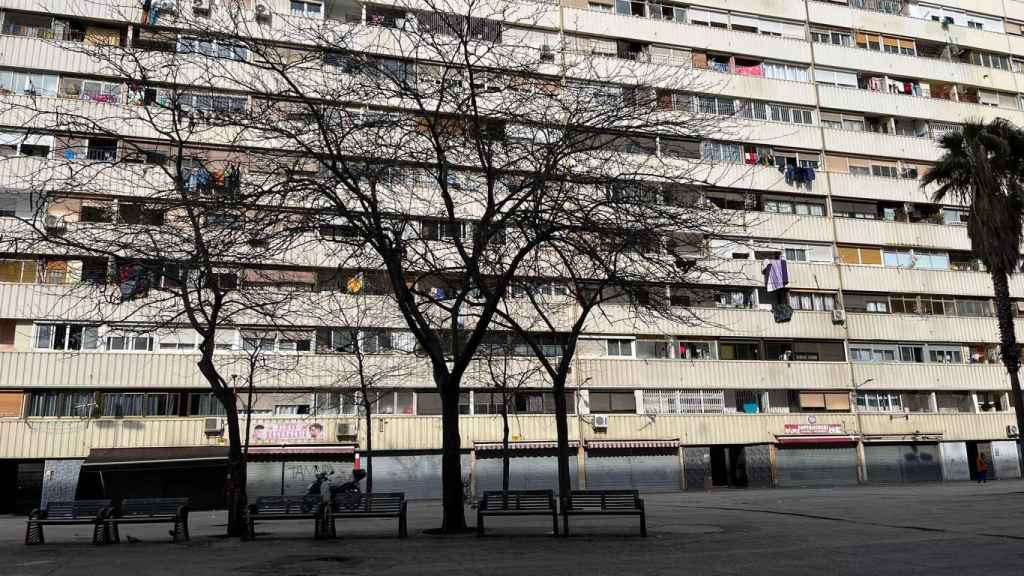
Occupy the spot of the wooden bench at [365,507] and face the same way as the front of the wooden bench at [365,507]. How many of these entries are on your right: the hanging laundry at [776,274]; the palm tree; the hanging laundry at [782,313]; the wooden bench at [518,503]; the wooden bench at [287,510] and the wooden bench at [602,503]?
1

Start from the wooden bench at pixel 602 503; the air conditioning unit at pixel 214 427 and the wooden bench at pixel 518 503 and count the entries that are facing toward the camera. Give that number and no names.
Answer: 3

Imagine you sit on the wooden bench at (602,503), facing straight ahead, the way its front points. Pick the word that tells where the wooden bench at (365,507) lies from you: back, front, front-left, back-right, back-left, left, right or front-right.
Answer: right

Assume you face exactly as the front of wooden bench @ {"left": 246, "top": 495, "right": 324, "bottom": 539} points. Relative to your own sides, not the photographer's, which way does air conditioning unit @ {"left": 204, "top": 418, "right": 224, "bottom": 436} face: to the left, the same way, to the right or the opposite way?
the same way

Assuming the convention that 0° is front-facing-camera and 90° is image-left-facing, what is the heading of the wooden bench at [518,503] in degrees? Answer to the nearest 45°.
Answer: approximately 0°

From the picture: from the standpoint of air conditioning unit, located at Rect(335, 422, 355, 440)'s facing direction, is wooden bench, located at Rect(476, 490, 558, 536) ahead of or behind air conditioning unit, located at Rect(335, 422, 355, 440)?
ahead

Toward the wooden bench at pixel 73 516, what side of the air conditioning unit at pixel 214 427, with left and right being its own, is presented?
front

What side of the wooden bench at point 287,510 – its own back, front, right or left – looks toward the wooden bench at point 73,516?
right

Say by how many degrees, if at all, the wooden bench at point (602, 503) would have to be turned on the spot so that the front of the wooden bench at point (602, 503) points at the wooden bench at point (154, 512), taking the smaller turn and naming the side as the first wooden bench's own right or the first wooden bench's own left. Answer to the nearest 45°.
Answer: approximately 90° to the first wooden bench's own right

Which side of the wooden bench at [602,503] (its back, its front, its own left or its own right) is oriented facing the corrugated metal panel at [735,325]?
back

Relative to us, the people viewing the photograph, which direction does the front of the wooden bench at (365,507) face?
facing the viewer

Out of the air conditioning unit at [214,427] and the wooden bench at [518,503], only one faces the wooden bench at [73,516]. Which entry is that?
the air conditioning unit

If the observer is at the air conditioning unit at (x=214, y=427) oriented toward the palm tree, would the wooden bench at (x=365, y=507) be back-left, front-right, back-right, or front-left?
front-right

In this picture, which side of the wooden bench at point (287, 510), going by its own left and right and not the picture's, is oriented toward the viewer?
front

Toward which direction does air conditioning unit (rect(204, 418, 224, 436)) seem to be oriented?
toward the camera

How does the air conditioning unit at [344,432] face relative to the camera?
toward the camera
